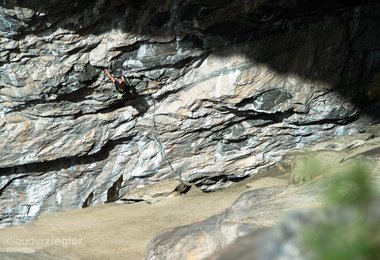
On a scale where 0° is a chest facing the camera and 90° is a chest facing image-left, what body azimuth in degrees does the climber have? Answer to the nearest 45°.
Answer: approximately 135°
